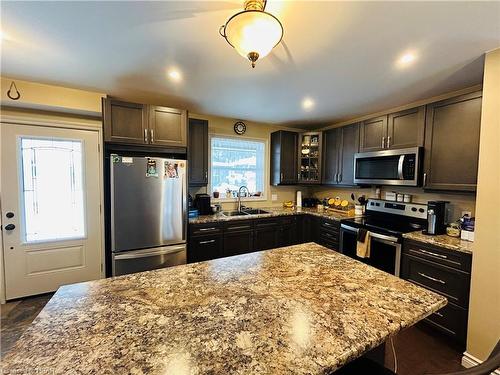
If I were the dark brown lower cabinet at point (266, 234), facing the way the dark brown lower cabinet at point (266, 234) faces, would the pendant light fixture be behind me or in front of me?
in front

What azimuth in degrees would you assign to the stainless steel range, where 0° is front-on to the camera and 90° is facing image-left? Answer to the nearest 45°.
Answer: approximately 45°

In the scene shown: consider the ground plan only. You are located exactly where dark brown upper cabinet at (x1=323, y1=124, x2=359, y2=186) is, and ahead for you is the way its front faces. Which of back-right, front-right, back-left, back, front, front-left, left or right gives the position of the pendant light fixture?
front-left

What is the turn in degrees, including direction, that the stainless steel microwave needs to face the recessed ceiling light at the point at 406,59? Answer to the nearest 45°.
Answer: approximately 45° to its left

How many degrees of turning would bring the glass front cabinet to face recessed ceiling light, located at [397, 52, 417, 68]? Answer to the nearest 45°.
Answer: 0° — it already faces it

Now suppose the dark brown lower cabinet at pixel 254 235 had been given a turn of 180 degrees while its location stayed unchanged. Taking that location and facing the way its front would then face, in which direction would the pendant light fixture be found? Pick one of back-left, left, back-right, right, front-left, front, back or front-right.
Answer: back-left

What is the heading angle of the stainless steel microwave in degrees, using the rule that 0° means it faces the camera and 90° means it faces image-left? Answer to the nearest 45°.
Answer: approximately 45°
